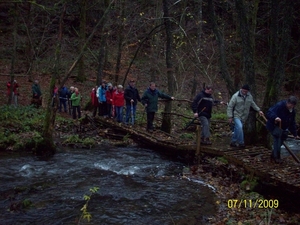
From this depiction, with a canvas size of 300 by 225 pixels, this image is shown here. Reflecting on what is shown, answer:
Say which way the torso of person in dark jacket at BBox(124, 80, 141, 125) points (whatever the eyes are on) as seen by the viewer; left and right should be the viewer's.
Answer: facing the viewer
